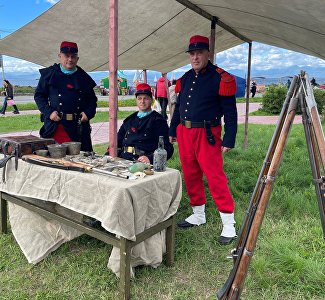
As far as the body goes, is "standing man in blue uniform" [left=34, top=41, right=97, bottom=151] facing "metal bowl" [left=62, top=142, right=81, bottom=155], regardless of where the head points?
yes

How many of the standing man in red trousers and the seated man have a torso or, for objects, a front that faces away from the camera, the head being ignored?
0

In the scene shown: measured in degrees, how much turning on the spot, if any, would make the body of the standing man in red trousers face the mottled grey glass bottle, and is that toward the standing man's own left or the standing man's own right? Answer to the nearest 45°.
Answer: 0° — they already face it

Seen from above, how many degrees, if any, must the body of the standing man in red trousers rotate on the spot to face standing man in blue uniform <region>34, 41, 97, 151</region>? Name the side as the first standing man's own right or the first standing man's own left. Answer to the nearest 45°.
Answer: approximately 45° to the first standing man's own right

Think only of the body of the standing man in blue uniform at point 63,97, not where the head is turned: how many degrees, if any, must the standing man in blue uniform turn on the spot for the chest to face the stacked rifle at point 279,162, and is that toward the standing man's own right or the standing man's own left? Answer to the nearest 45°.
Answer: approximately 45° to the standing man's own left

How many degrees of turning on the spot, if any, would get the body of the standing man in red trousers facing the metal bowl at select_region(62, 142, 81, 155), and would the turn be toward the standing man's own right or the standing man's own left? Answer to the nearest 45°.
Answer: approximately 45° to the standing man's own right

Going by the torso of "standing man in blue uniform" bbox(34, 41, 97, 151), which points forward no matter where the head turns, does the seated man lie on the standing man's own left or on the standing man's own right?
on the standing man's own left

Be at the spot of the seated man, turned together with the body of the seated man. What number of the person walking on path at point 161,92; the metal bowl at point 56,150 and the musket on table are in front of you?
2

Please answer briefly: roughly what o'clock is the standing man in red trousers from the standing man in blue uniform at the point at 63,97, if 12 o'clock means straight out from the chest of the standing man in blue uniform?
The standing man in red trousers is roughly at 10 o'clock from the standing man in blue uniform.

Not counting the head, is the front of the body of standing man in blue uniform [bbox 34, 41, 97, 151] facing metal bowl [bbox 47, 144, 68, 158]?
yes

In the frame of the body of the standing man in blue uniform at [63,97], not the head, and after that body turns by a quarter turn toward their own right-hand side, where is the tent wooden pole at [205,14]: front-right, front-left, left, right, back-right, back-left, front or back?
back

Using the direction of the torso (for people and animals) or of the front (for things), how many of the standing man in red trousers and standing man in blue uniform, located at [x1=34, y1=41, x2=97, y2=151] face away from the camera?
0

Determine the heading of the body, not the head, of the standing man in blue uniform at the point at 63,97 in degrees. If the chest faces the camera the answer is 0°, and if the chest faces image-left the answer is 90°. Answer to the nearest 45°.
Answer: approximately 0°
